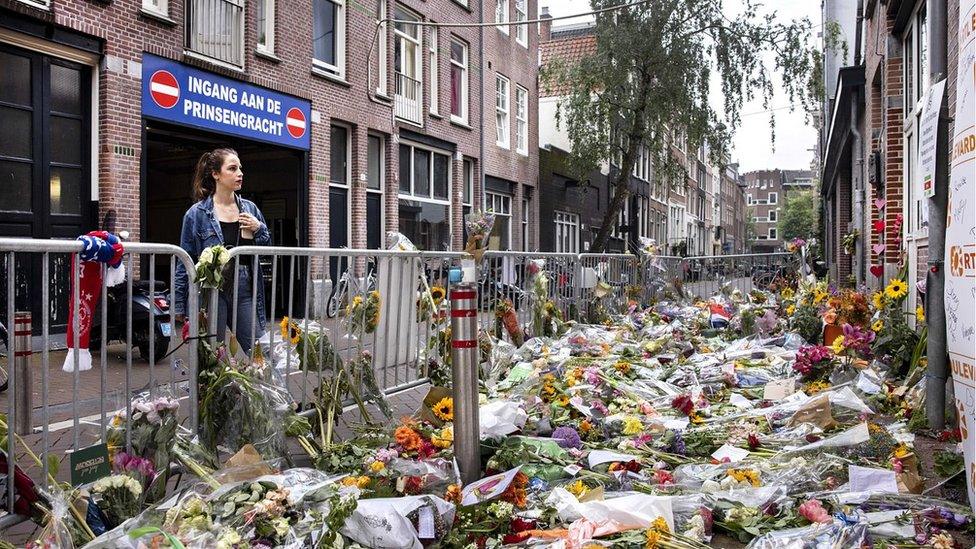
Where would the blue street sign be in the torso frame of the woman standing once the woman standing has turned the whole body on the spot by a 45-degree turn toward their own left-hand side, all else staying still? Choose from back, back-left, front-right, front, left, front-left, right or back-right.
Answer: left

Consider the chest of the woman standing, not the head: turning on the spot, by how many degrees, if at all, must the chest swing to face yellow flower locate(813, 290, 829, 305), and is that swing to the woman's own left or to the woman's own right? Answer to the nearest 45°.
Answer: approximately 45° to the woman's own left

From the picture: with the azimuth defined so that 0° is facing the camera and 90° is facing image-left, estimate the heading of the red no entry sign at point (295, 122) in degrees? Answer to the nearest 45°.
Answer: approximately 315°

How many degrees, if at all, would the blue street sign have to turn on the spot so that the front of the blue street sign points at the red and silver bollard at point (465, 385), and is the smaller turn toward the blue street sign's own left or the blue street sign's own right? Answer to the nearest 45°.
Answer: approximately 45° to the blue street sign's own right
